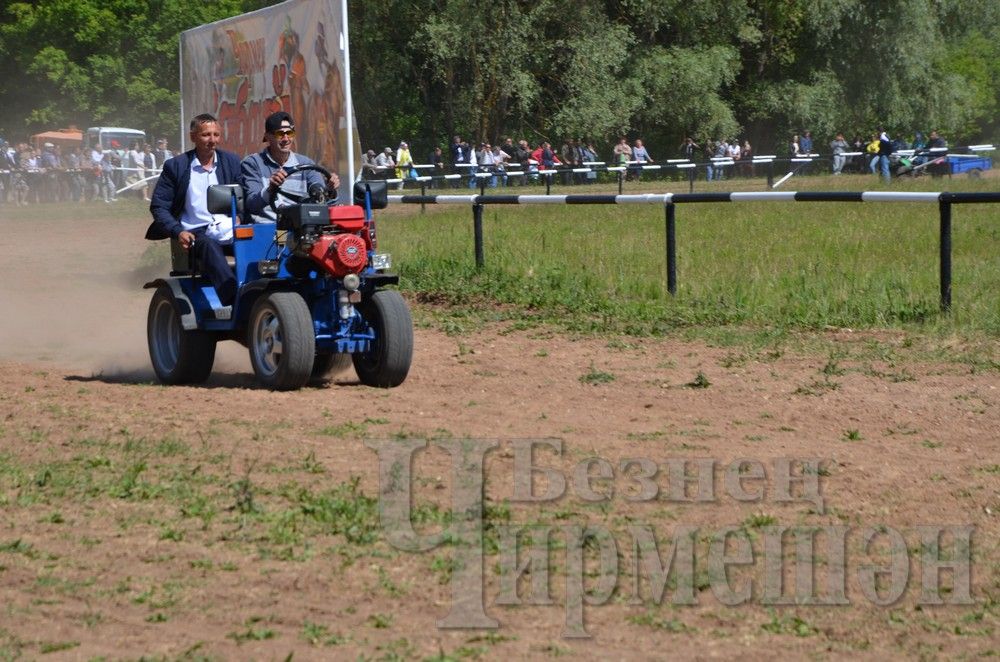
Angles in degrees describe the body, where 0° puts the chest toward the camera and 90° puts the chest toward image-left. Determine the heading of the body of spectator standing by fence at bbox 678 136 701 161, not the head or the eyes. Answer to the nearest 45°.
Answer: approximately 0°

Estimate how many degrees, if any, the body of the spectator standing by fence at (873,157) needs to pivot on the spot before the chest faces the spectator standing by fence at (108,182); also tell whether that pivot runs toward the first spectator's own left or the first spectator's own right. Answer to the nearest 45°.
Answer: approximately 90° to the first spectator's own right

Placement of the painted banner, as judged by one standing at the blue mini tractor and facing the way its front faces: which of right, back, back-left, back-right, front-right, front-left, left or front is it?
back-left

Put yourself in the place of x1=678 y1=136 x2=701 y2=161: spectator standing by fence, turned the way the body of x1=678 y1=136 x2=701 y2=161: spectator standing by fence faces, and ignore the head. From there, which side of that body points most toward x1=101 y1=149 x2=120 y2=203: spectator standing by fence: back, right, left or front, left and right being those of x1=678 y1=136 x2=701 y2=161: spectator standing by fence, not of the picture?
right

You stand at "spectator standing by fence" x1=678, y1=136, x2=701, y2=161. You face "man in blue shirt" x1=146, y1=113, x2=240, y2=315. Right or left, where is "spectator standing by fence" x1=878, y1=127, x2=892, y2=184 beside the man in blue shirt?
left

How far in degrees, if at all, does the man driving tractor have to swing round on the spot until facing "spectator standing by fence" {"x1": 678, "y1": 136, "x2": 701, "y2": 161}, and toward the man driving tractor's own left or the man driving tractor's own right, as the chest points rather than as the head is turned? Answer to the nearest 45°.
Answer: approximately 135° to the man driving tractor's own left

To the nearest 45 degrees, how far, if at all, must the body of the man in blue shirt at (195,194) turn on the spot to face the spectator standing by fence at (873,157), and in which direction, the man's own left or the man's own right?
approximately 90° to the man's own left

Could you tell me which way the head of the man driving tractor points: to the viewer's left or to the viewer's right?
to the viewer's right
